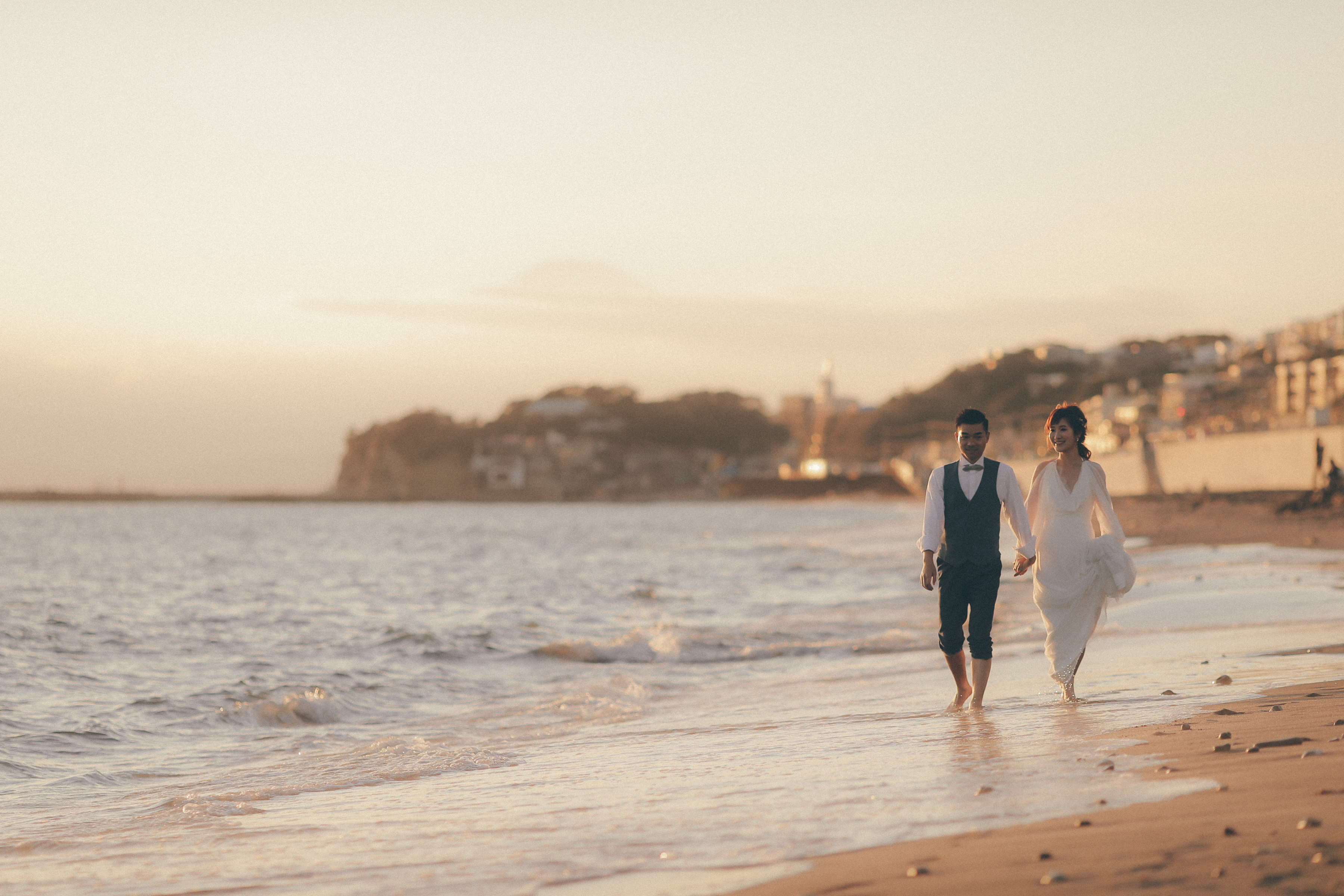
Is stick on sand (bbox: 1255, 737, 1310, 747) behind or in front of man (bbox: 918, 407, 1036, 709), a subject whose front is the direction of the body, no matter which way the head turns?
in front

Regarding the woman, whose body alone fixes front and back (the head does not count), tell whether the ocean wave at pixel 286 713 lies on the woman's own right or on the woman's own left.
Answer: on the woman's own right

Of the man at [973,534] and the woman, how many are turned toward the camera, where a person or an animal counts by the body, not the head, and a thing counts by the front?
2

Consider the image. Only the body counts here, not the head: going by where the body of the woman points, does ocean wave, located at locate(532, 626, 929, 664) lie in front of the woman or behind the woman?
behind

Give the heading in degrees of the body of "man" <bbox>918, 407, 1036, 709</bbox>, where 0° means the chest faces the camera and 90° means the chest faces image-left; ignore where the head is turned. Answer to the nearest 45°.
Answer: approximately 0°

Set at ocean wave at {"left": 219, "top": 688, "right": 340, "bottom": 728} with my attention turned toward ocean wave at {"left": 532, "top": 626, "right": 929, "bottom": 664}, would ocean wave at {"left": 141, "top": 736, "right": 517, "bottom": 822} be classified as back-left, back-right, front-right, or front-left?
back-right

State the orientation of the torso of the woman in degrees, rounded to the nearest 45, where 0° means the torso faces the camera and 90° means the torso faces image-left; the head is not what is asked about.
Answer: approximately 0°
